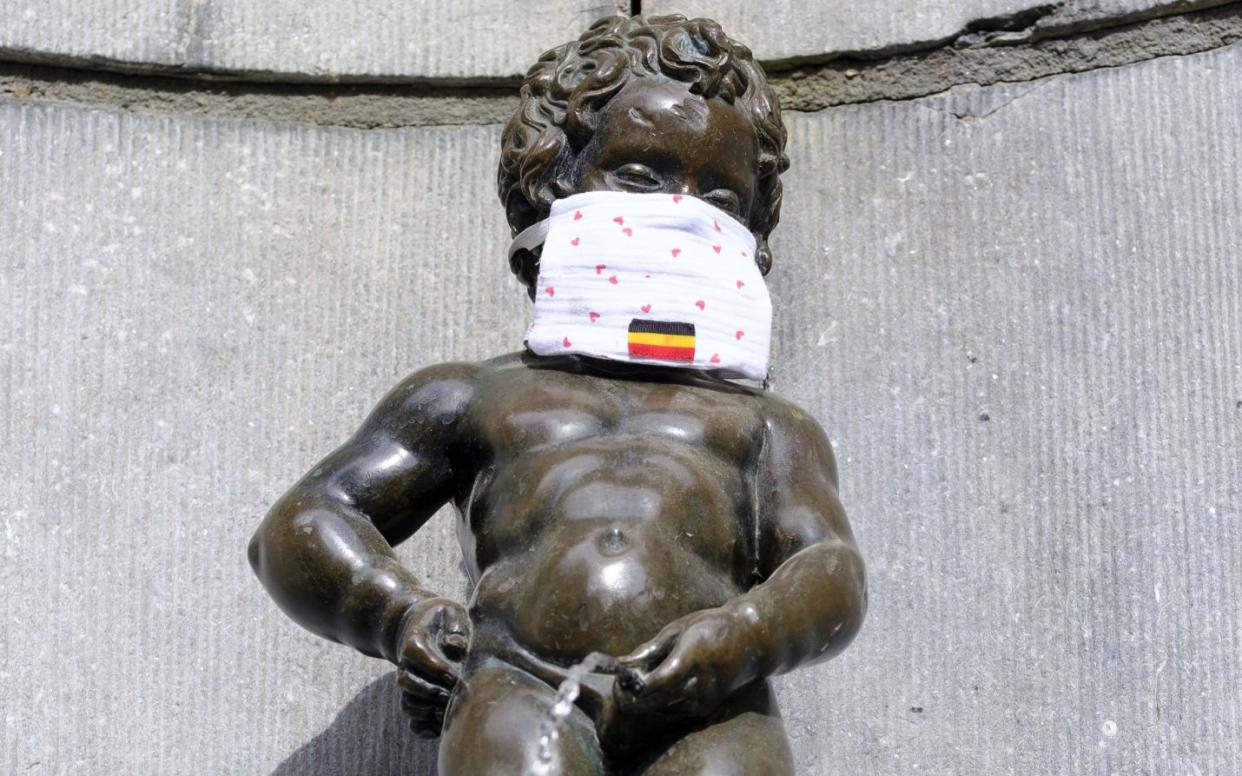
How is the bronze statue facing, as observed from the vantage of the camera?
facing the viewer
